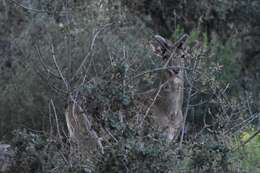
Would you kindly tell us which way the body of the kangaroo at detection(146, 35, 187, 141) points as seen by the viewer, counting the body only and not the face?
toward the camera
